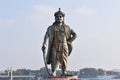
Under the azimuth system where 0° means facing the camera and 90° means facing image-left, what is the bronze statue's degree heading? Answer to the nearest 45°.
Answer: approximately 0°
